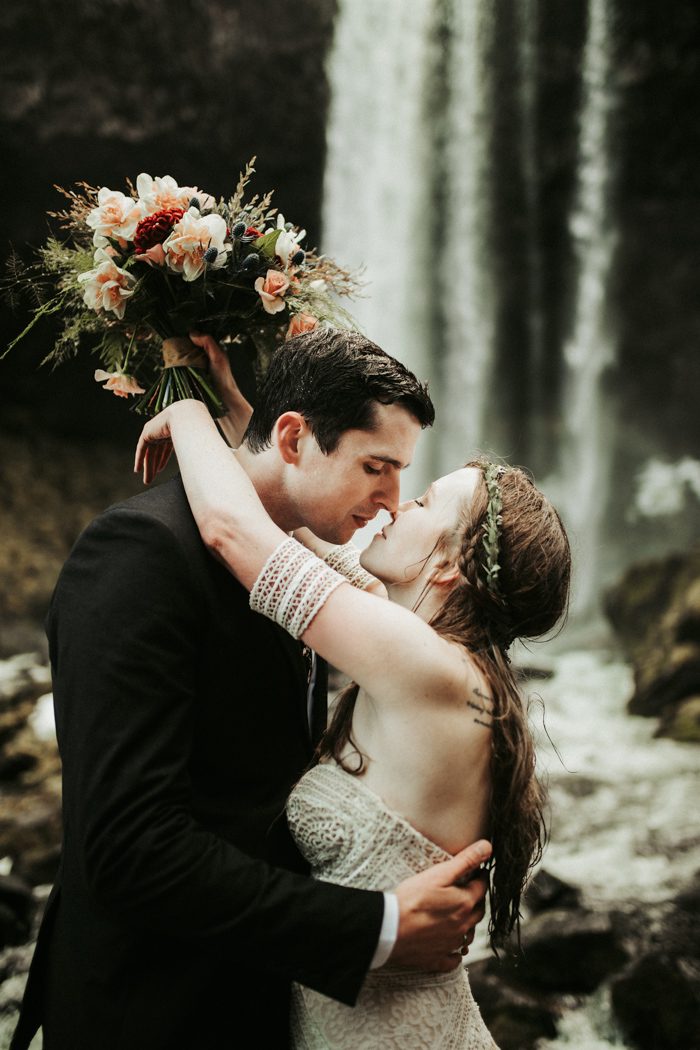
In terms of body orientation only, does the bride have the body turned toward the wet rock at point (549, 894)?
no

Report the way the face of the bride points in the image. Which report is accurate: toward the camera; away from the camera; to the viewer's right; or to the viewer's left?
to the viewer's left

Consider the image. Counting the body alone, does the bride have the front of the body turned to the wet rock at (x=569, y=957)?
no

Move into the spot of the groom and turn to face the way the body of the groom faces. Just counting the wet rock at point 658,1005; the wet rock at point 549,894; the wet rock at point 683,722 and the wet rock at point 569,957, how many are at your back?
0

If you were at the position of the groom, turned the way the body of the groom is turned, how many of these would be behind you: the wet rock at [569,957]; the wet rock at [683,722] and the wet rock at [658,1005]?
0

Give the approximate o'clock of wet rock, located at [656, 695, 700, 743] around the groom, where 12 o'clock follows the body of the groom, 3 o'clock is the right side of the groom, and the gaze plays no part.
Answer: The wet rock is roughly at 10 o'clock from the groom.

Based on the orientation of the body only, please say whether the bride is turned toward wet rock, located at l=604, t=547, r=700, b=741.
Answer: no

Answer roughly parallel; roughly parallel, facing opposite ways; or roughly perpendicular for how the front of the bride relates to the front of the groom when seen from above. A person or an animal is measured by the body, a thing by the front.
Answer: roughly parallel, facing opposite ways

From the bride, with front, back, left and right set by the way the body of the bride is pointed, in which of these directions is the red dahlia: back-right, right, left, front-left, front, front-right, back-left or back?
front

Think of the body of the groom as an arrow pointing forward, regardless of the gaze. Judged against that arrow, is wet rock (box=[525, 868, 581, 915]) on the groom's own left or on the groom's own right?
on the groom's own left

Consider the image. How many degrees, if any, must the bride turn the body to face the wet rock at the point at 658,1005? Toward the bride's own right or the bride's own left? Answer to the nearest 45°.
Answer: approximately 135° to the bride's own right

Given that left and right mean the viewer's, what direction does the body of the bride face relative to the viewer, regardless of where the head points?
facing to the left of the viewer

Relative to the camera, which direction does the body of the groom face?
to the viewer's right
